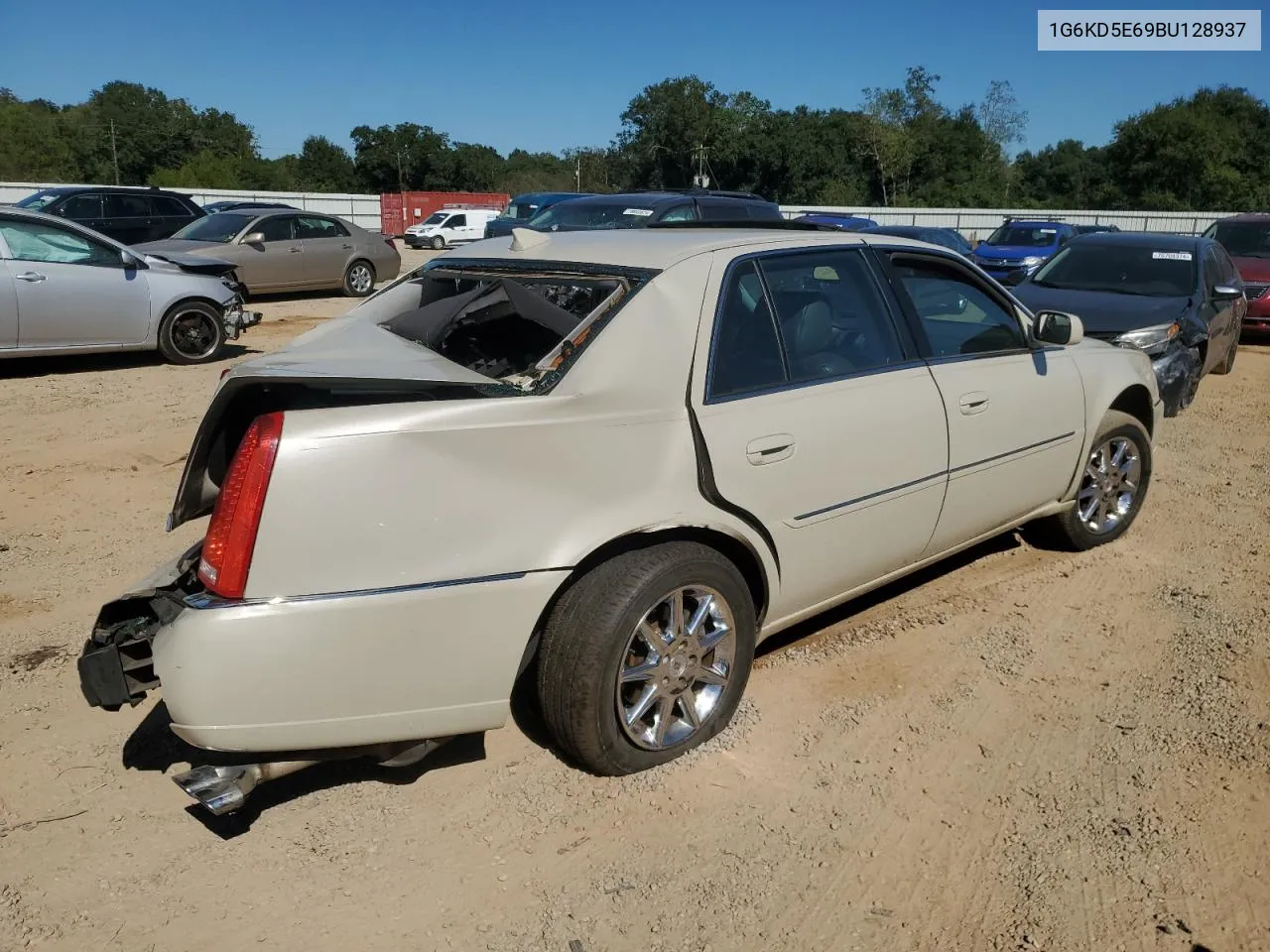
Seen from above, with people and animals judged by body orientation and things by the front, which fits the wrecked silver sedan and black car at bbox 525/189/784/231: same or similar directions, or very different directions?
very different directions

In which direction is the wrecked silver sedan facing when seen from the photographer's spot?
facing to the right of the viewer

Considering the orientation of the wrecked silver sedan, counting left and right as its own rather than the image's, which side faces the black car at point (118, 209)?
left

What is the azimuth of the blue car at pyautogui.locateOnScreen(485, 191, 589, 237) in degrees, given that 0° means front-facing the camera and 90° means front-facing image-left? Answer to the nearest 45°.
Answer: approximately 45°

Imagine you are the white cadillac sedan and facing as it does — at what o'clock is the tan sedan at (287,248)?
The tan sedan is roughly at 10 o'clock from the white cadillac sedan.

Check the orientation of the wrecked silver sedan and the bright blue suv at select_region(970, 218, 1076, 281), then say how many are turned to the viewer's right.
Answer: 1

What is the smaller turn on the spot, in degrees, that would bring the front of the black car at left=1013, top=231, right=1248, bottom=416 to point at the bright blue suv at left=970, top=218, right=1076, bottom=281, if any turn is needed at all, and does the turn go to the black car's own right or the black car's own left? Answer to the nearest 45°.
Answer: approximately 135° to the black car's own right

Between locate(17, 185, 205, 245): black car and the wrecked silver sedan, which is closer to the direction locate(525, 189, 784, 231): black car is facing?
the wrecked silver sedan
